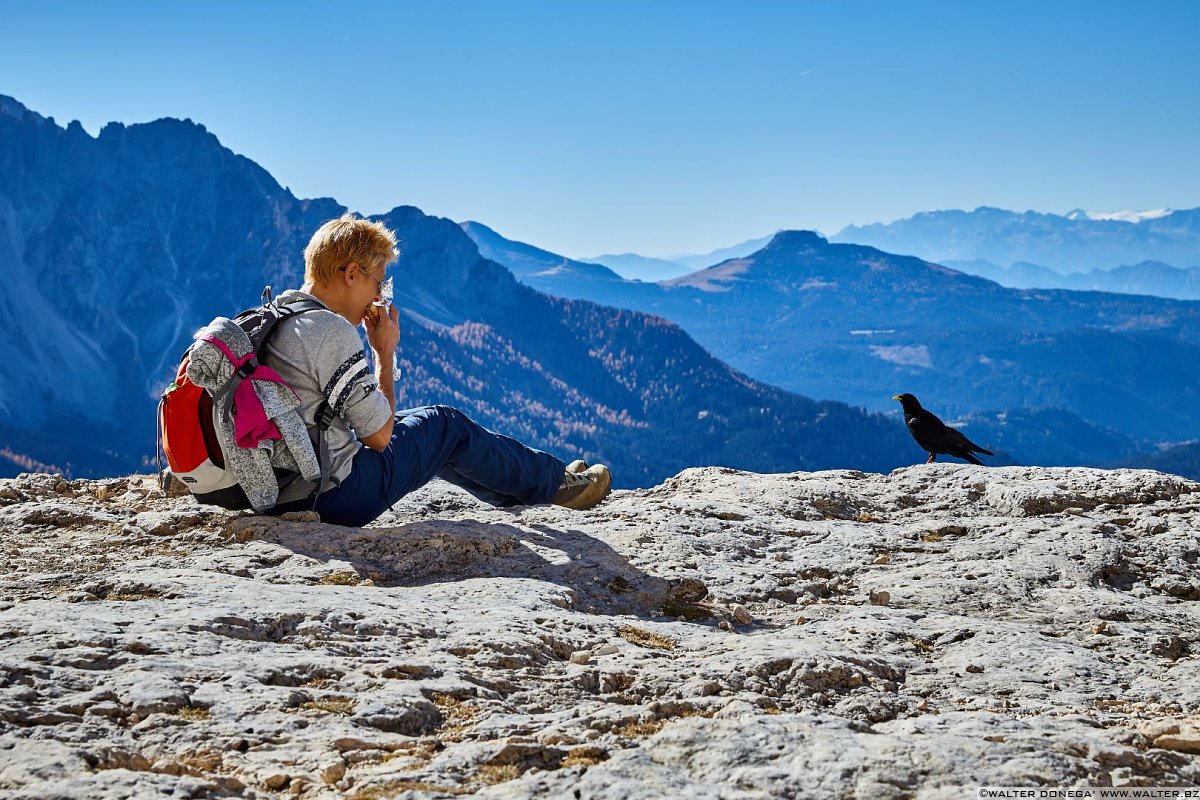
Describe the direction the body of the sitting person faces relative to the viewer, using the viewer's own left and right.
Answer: facing to the right of the viewer

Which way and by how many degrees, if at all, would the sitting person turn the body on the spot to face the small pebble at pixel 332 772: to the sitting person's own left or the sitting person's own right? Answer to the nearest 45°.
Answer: approximately 90° to the sitting person's own right

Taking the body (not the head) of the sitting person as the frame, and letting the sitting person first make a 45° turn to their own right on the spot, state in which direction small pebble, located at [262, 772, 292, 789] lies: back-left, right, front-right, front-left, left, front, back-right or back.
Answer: front-right

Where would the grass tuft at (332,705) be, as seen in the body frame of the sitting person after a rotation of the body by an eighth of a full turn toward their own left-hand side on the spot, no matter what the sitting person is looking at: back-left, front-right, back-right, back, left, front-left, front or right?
back-right

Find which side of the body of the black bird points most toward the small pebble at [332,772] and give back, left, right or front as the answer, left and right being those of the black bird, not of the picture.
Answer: left

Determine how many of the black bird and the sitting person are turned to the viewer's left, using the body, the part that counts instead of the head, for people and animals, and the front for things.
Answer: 1

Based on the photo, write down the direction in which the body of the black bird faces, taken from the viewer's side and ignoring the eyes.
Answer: to the viewer's left

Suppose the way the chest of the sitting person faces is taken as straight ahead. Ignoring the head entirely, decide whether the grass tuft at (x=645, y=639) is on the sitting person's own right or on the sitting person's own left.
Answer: on the sitting person's own right

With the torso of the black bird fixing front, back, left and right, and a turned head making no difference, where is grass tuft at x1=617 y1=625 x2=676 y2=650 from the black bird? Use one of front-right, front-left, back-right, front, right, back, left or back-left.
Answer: left

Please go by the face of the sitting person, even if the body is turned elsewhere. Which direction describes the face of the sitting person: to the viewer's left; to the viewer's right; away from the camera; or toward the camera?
to the viewer's right

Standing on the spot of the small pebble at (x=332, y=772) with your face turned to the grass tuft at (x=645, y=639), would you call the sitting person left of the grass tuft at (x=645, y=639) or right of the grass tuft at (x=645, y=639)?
left
